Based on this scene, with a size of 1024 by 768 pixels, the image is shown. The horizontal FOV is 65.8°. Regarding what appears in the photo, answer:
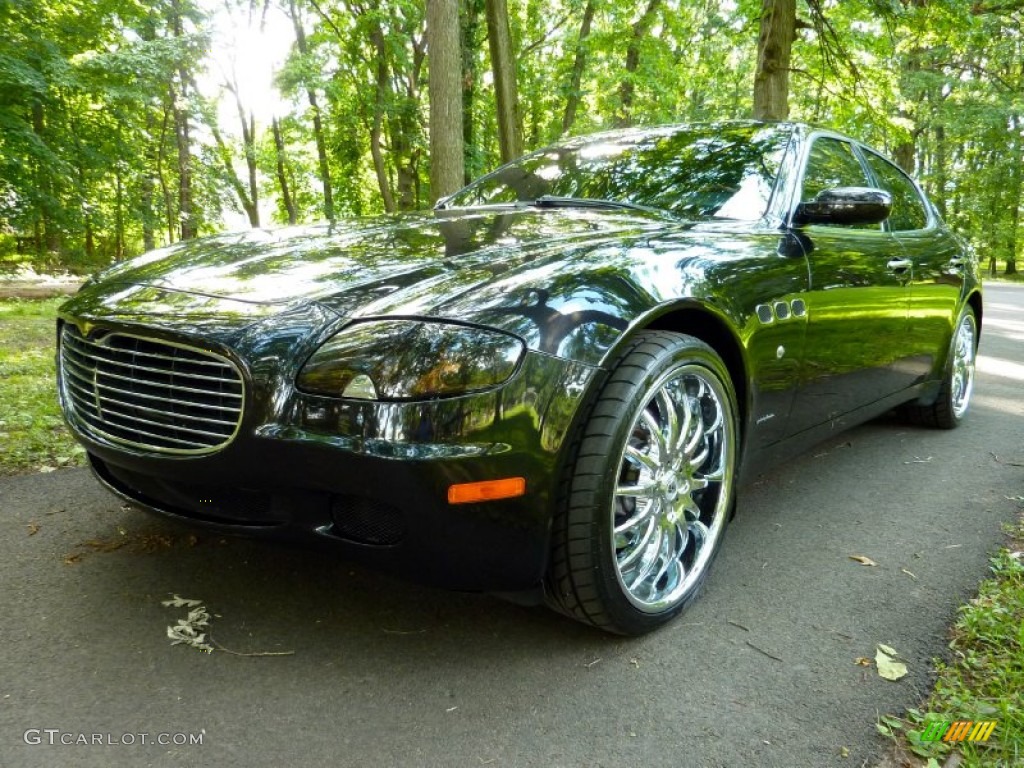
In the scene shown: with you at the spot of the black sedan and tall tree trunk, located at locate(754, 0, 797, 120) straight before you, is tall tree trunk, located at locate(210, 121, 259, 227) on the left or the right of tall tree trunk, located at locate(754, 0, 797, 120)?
left

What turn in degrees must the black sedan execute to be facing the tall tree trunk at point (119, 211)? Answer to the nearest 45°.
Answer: approximately 90° to its right

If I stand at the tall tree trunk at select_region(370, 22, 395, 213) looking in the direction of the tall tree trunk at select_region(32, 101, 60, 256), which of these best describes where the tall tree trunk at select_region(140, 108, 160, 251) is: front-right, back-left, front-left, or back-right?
front-right

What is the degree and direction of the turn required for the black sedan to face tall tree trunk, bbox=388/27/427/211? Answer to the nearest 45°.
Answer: approximately 135° to its right

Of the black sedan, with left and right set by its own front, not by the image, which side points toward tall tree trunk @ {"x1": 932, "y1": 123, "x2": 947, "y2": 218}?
back

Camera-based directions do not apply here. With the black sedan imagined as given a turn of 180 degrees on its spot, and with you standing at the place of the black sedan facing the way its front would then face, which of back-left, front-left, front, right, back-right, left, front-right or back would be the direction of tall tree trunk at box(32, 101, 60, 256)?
left

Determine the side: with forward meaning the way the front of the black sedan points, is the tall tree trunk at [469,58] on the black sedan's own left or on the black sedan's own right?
on the black sedan's own right

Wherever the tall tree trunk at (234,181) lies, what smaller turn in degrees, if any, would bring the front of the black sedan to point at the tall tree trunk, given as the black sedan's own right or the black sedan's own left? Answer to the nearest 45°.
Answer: approximately 135° to the black sedan's own right

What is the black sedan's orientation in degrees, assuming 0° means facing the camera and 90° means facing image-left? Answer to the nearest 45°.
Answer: approximately 45°

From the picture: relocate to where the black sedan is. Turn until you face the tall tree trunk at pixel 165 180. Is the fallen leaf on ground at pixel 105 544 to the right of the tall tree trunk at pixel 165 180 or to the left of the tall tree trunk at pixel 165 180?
left

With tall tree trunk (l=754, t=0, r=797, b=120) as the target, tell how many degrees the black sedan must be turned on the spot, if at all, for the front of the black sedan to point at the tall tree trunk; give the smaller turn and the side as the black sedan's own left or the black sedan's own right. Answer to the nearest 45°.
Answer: approximately 180°

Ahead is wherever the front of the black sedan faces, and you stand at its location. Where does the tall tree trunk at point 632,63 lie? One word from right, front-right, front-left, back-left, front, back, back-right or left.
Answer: back-right

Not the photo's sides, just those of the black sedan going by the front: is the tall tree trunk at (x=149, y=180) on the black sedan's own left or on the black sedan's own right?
on the black sedan's own right

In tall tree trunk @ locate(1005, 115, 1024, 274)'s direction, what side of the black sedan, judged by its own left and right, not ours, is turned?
back

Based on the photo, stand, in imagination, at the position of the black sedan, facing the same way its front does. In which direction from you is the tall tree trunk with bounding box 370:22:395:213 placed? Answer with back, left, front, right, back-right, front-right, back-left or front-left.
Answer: back-right

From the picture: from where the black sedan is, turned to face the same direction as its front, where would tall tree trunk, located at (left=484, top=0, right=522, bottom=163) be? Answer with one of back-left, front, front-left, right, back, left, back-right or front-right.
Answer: back-right

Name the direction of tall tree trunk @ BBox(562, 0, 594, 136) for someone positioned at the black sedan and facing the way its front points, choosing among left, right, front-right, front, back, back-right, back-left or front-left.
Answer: back-right
